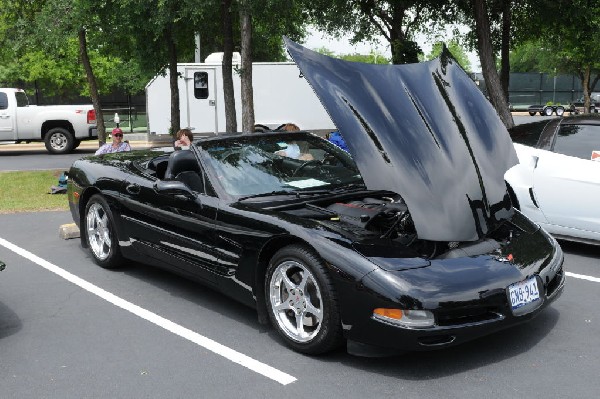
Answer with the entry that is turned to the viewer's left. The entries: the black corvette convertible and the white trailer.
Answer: the white trailer

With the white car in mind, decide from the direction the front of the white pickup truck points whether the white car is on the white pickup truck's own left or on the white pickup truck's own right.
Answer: on the white pickup truck's own left

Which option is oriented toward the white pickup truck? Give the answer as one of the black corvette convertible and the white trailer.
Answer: the white trailer

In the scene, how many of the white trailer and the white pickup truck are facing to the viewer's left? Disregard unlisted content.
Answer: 2

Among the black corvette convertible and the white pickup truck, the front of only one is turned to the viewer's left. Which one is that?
the white pickup truck

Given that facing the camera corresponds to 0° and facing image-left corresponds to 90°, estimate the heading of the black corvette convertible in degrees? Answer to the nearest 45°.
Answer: approximately 315°

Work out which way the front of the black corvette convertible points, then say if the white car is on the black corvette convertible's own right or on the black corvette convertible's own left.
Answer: on the black corvette convertible's own left

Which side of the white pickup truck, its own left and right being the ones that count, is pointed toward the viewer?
left

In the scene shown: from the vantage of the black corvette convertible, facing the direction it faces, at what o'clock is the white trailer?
The white trailer is roughly at 7 o'clock from the black corvette convertible.

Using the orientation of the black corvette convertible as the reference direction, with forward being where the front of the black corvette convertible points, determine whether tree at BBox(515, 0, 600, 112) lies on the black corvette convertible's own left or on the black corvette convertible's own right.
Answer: on the black corvette convertible's own left

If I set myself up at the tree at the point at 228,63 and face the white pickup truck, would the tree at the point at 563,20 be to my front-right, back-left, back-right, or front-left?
back-right

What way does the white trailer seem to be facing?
to the viewer's left
